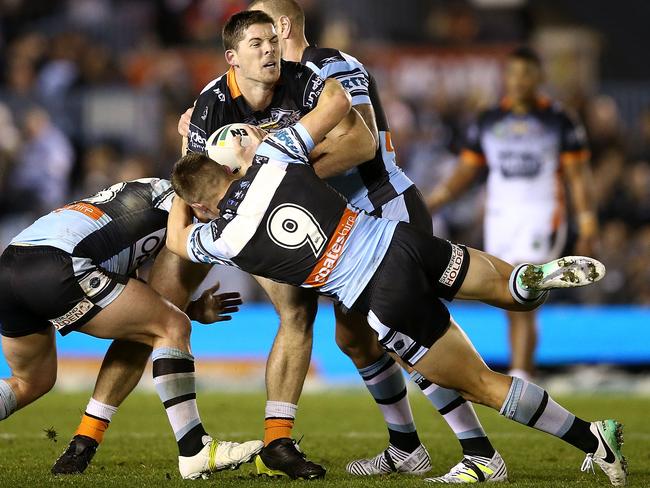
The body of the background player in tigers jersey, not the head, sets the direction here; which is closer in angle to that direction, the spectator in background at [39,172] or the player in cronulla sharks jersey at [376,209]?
the player in cronulla sharks jersey

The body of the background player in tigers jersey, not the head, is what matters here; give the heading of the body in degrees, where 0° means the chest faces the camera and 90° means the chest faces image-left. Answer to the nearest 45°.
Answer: approximately 0°
